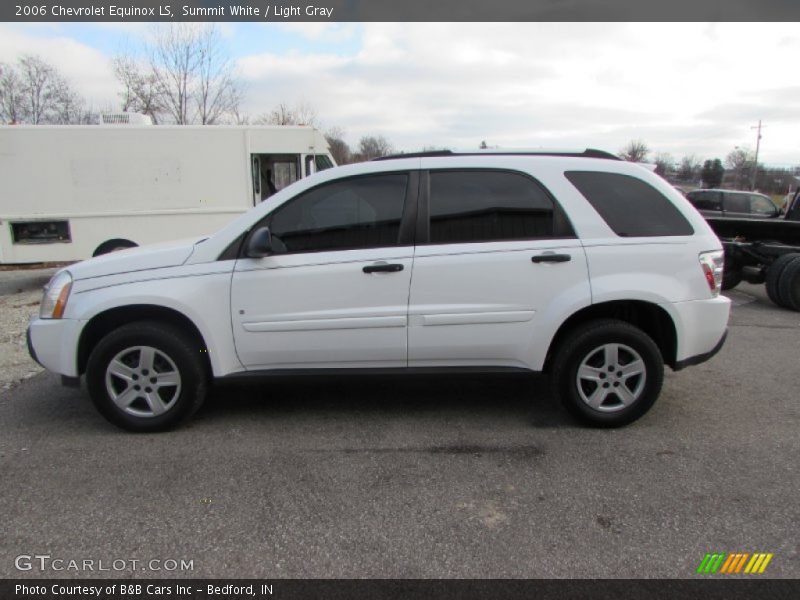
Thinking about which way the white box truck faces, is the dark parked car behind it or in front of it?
in front

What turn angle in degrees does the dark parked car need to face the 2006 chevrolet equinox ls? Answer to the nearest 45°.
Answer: approximately 90° to its right

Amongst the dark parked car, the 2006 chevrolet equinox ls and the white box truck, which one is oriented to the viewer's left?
the 2006 chevrolet equinox ls

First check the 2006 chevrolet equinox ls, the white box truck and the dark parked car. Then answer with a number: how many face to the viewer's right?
2

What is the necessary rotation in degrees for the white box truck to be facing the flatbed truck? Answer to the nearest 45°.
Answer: approximately 45° to its right

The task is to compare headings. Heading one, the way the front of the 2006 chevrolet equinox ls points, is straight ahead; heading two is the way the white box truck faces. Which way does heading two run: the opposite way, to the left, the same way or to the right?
the opposite way

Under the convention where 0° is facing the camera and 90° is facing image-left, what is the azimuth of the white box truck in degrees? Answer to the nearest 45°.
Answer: approximately 270°

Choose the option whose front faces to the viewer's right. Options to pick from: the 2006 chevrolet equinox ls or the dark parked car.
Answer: the dark parked car

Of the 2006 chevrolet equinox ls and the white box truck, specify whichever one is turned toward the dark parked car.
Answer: the white box truck

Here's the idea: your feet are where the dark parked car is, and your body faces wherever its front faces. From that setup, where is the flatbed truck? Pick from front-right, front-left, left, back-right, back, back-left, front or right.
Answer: right

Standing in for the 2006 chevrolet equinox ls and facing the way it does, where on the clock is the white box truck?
The white box truck is roughly at 2 o'clock from the 2006 chevrolet equinox ls.

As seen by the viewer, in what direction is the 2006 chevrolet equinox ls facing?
to the viewer's left

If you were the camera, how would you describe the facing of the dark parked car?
facing to the right of the viewer

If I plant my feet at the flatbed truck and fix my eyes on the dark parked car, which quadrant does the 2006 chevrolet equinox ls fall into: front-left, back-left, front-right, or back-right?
back-left

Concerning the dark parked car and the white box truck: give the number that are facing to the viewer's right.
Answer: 2
